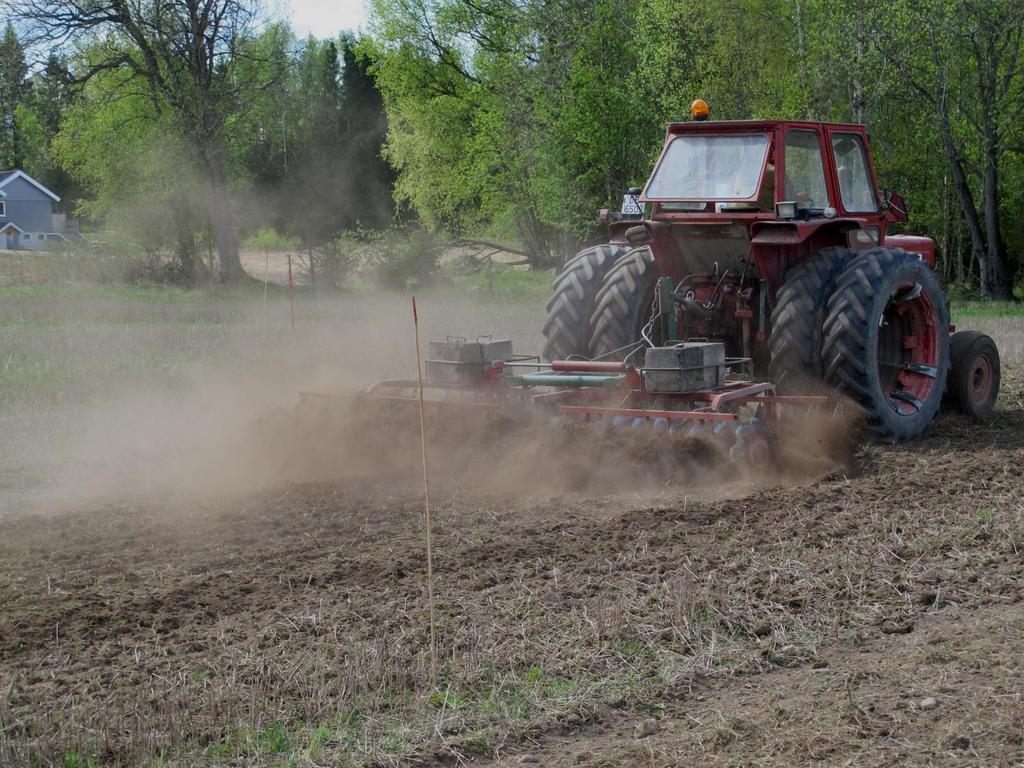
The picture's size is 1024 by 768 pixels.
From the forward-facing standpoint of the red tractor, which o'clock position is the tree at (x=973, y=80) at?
The tree is roughly at 11 o'clock from the red tractor.

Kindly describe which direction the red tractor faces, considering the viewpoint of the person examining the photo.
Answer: facing away from the viewer and to the right of the viewer

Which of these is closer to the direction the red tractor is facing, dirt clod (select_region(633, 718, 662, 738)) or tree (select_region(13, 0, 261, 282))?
the tree

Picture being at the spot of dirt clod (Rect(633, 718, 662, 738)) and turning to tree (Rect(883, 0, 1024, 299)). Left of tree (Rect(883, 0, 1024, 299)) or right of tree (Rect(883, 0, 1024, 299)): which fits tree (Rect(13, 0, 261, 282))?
left

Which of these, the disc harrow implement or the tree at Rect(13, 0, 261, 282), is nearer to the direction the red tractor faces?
the tree

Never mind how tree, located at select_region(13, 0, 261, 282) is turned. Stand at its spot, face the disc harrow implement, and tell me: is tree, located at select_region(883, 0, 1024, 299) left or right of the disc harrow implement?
left

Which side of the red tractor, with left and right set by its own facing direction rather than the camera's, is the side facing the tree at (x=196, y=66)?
left

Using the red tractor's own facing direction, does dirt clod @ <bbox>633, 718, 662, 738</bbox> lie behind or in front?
behind

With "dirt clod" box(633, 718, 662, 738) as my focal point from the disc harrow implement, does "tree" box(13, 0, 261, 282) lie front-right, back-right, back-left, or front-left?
back-right

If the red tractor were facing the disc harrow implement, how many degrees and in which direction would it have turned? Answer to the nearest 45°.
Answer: approximately 180°
